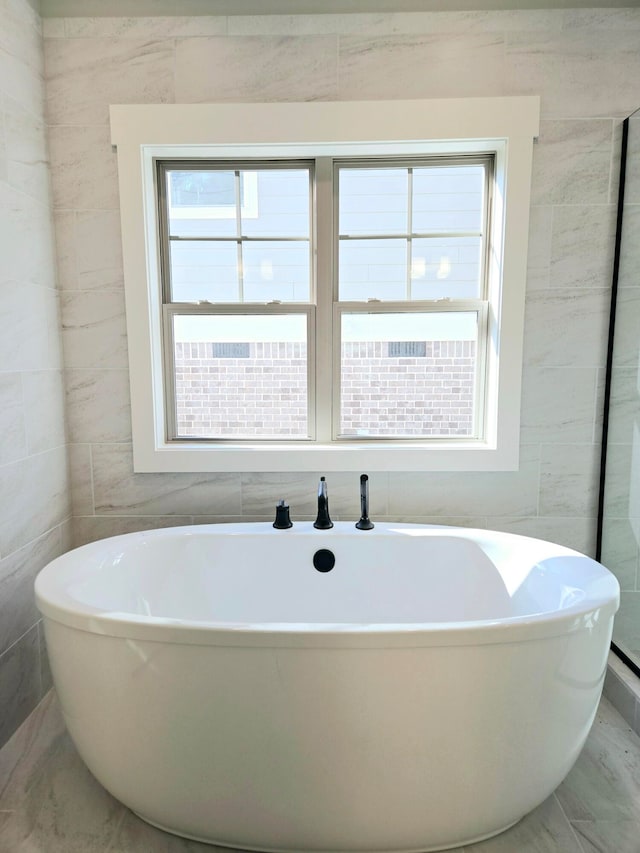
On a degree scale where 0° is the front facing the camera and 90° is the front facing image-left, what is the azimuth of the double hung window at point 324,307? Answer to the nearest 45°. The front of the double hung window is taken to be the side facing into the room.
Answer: approximately 0°

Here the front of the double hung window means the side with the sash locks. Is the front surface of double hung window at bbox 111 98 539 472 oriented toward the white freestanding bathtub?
yes

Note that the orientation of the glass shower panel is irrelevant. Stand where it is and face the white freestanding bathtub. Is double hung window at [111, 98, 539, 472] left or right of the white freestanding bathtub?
right

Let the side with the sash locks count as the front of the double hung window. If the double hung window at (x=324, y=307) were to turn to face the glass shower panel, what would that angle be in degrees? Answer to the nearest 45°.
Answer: approximately 90° to its left

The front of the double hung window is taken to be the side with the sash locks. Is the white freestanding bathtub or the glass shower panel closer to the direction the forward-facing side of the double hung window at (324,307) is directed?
the white freestanding bathtub
